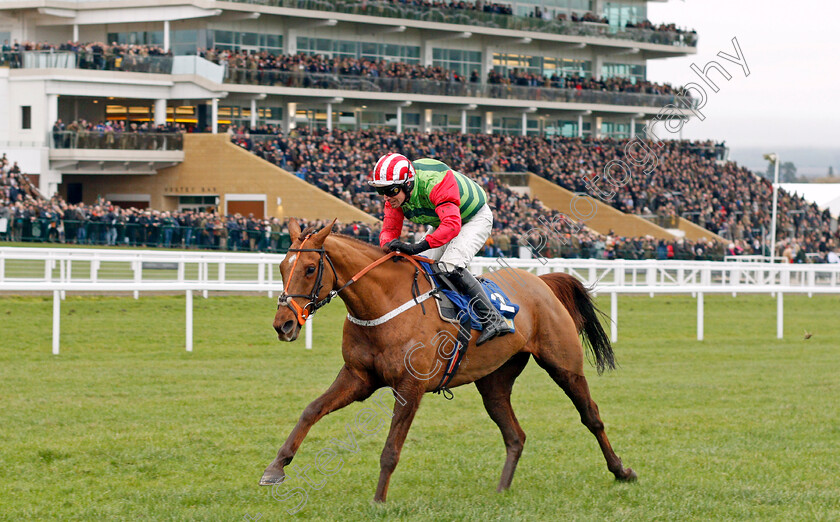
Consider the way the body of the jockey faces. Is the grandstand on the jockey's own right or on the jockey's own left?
on the jockey's own right

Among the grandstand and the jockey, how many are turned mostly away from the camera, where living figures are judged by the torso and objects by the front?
0

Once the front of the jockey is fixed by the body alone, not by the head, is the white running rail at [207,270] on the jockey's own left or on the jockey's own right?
on the jockey's own right

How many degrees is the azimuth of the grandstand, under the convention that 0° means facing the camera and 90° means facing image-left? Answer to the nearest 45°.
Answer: approximately 315°

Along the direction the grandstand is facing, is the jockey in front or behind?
in front

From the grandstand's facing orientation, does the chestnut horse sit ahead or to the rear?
ahead

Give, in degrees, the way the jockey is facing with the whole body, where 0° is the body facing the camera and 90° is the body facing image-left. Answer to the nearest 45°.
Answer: approximately 45°

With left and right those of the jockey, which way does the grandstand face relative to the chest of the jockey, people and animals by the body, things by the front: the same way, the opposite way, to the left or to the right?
to the left
